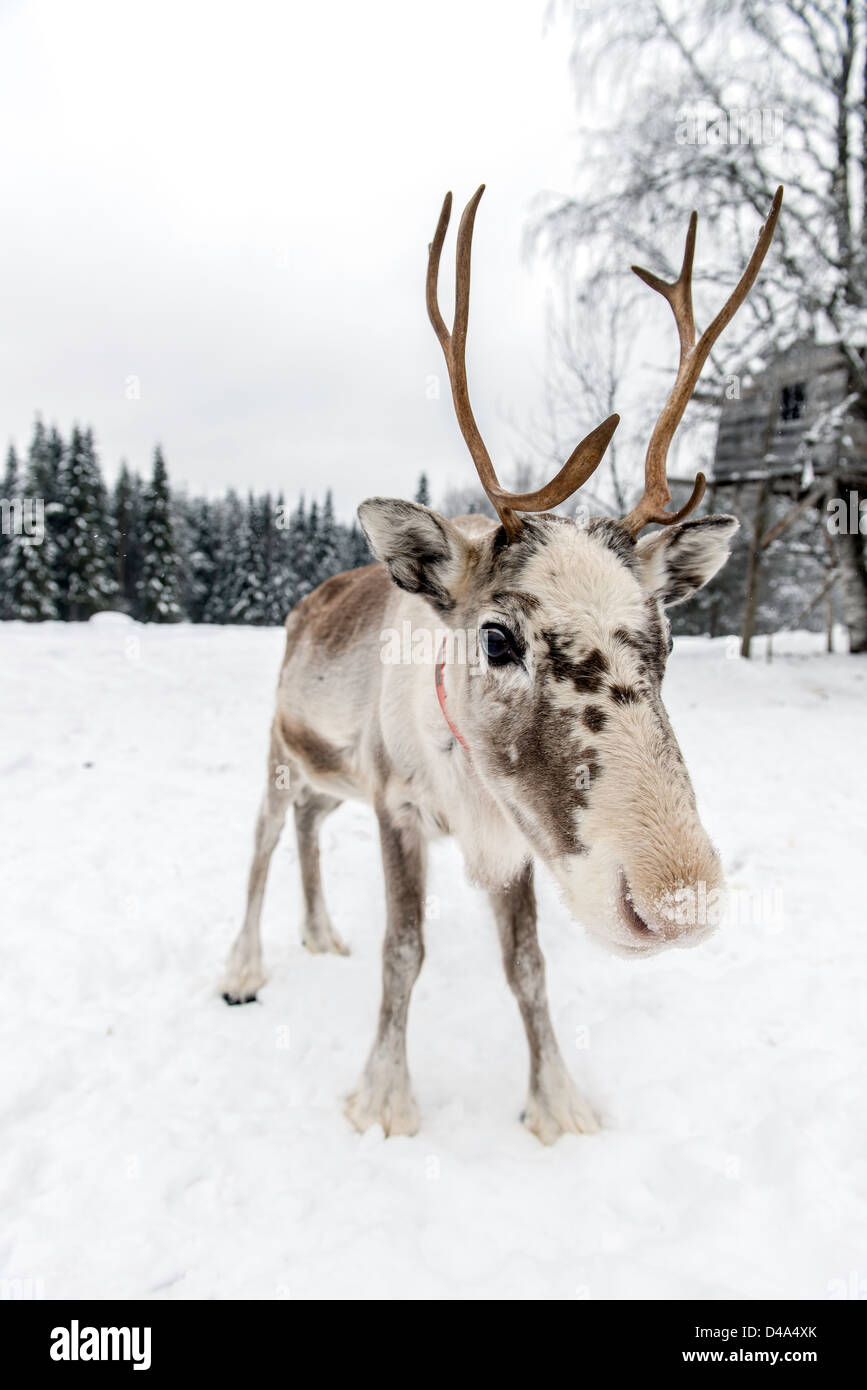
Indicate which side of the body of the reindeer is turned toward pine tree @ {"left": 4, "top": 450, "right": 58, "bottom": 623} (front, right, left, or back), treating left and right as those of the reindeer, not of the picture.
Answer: back

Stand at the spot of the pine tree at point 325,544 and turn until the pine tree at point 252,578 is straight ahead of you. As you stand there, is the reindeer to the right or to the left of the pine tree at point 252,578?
left

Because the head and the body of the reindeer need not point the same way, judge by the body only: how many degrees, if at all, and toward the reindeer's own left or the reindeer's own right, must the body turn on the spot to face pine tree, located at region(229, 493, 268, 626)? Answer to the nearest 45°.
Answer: approximately 135° to the reindeer's own left

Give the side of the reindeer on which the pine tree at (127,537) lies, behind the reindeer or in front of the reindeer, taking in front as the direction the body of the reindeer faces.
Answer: behind

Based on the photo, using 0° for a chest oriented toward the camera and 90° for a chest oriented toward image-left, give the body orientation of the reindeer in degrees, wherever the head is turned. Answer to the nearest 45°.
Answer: approximately 315°

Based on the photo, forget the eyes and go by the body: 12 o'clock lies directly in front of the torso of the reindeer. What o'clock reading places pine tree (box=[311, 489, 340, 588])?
The pine tree is roughly at 7 o'clock from the reindeer.
